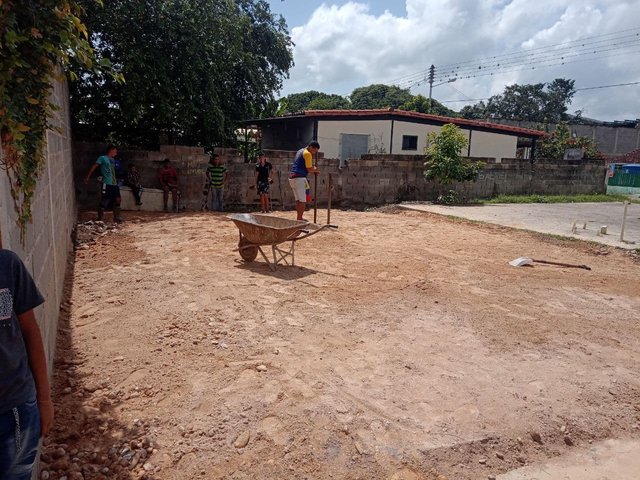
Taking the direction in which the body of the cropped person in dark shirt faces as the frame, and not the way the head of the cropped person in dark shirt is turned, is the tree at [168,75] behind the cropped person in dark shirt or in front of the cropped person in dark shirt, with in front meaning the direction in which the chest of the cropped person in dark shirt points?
behind

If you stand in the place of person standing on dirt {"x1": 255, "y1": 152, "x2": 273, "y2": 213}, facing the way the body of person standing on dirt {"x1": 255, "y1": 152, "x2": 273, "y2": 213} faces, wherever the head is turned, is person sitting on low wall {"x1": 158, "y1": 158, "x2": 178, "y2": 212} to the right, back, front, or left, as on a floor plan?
right

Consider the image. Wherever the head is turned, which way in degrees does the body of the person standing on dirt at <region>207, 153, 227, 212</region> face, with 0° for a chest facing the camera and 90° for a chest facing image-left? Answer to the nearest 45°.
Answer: approximately 0°

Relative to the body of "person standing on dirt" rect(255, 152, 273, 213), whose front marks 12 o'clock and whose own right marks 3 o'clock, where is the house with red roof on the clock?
The house with red roof is roughly at 7 o'clock from the person standing on dirt.

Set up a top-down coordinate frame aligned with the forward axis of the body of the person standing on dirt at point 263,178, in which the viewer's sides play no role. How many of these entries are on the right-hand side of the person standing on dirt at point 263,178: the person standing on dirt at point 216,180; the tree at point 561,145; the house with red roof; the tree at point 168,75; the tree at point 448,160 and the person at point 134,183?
3

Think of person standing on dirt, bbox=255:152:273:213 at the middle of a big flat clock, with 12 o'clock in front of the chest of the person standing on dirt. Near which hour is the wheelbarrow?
The wheelbarrow is roughly at 12 o'clock from the person standing on dirt.
